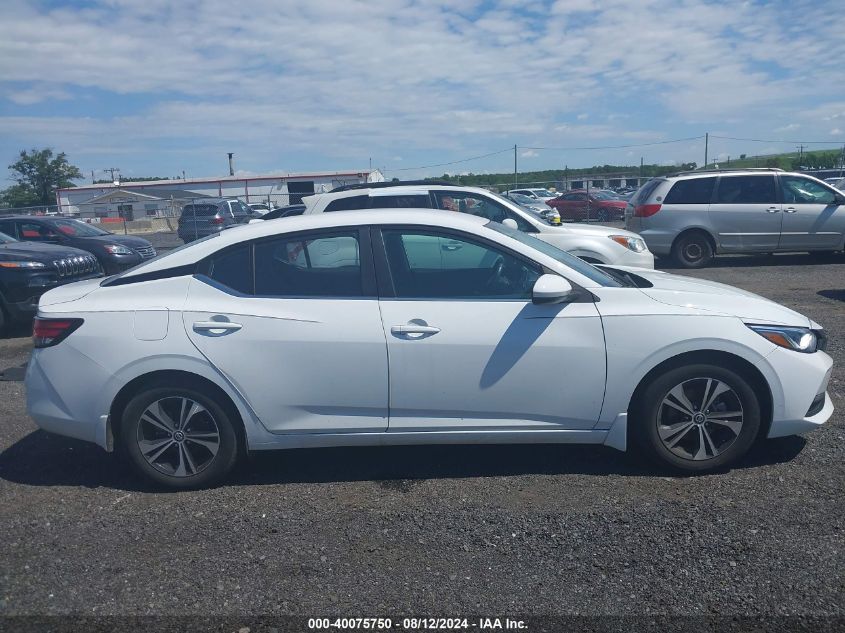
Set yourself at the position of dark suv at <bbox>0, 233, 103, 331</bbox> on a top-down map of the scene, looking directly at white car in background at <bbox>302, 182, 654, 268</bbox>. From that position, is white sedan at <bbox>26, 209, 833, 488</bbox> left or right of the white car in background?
right

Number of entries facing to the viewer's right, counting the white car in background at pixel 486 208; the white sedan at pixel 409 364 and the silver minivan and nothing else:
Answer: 3

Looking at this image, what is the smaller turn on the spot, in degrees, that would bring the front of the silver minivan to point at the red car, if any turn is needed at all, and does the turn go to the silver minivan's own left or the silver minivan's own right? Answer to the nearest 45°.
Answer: approximately 90° to the silver minivan's own left

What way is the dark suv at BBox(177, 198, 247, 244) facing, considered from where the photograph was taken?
facing away from the viewer and to the right of the viewer

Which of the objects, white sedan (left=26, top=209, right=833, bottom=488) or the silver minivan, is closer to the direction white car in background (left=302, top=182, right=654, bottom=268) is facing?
the silver minivan

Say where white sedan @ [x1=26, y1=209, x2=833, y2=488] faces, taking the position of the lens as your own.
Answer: facing to the right of the viewer

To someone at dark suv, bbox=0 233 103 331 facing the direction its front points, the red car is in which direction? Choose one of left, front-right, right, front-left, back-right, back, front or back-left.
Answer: left

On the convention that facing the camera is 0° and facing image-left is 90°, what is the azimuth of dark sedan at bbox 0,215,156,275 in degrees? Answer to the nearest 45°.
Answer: approximately 315°

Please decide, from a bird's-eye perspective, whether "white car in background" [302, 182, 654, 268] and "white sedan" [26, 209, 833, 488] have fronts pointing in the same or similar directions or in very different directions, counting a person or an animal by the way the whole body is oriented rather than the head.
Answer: same or similar directions

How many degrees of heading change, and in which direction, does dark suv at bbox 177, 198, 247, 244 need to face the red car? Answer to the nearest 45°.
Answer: approximately 45° to its right

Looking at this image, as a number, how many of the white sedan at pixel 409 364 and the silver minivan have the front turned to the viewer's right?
2

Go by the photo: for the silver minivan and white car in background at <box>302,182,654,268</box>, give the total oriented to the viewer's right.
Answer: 2

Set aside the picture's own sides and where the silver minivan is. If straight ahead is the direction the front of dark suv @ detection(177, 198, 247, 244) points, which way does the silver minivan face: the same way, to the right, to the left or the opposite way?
to the right

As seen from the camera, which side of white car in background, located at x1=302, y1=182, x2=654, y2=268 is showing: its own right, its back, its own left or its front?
right

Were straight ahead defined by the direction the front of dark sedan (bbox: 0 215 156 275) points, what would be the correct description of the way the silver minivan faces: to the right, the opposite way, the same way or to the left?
the same way
